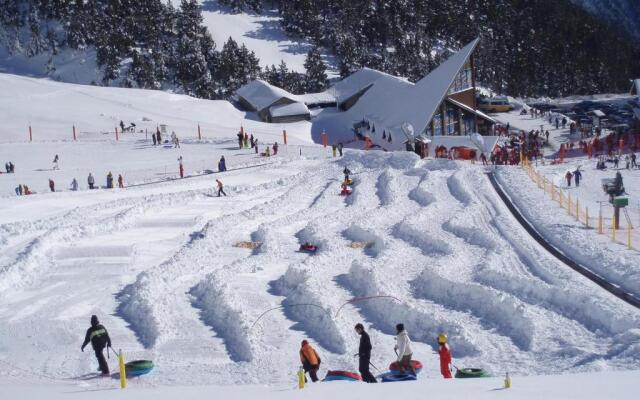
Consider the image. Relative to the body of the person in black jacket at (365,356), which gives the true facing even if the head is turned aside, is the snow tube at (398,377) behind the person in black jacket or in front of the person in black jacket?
behind
